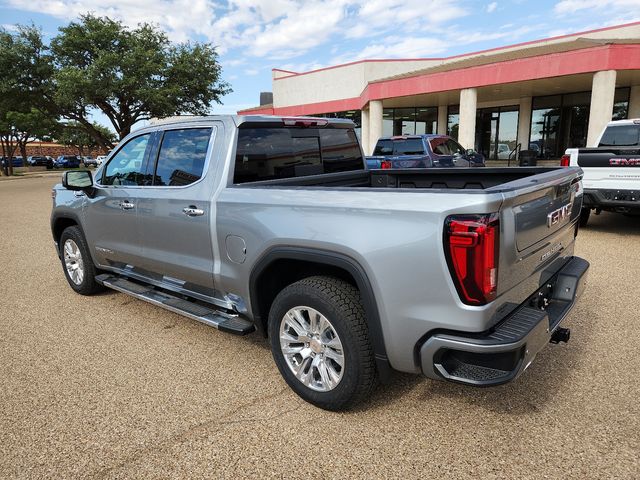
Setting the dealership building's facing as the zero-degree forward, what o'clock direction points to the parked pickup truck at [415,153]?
The parked pickup truck is roughly at 11 o'clock from the dealership building.

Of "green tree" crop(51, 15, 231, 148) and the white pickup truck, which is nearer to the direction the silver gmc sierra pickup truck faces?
the green tree

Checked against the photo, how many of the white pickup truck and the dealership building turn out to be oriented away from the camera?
1

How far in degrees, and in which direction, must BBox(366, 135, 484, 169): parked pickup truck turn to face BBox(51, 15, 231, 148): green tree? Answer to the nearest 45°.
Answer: approximately 90° to its left

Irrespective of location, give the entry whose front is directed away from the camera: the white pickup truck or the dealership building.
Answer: the white pickup truck

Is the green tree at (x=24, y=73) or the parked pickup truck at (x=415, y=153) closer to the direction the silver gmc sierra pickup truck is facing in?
the green tree

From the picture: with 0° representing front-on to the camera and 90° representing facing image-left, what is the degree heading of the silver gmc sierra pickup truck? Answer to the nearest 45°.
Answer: approximately 135°

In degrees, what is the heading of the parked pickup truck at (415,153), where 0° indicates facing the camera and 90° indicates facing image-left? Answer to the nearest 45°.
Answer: approximately 225°

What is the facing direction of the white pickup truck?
away from the camera

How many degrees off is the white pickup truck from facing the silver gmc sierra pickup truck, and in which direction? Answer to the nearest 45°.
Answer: approximately 180°
